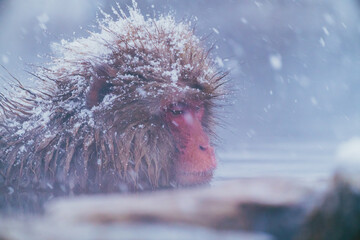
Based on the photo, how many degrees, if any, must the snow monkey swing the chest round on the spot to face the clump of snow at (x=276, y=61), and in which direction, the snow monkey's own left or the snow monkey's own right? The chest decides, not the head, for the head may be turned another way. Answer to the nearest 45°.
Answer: approximately 45° to the snow monkey's own left

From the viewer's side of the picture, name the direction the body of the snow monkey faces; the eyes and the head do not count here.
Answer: to the viewer's right
